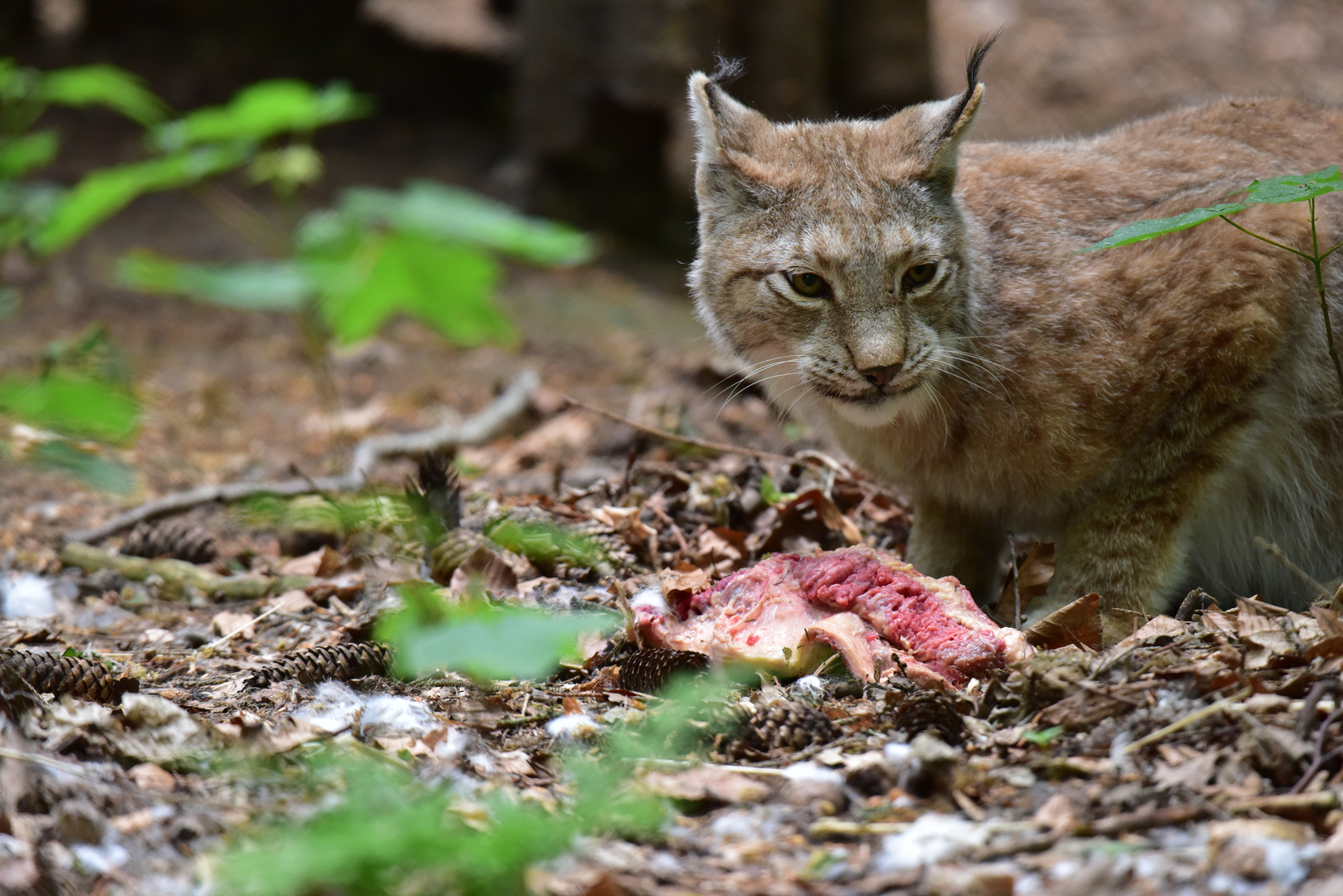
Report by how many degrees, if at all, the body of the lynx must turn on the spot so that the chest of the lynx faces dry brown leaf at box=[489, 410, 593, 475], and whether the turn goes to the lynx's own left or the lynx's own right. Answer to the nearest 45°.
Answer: approximately 90° to the lynx's own right

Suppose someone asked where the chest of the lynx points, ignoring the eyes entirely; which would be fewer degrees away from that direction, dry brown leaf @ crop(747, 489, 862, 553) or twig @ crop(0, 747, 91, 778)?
the twig

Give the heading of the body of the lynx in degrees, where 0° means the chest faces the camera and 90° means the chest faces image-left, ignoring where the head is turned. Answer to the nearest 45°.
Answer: approximately 45°

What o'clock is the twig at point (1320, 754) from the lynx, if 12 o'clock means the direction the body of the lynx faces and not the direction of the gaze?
The twig is roughly at 10 o'clock from the lynx.

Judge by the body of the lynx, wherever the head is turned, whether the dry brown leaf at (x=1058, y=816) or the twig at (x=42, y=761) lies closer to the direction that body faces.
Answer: the twig

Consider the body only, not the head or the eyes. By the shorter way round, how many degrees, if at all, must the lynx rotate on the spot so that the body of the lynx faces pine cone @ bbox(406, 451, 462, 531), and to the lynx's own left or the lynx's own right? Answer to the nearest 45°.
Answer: approximately 45° to the lynx's own right

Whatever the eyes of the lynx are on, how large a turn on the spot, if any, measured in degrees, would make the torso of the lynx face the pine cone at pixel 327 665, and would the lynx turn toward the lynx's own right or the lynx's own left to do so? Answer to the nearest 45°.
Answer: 0° — it already faces it

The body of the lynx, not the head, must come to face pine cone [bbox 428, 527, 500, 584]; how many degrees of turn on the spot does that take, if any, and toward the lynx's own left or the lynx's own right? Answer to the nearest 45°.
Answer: approximately 45° to the lynx's own right
